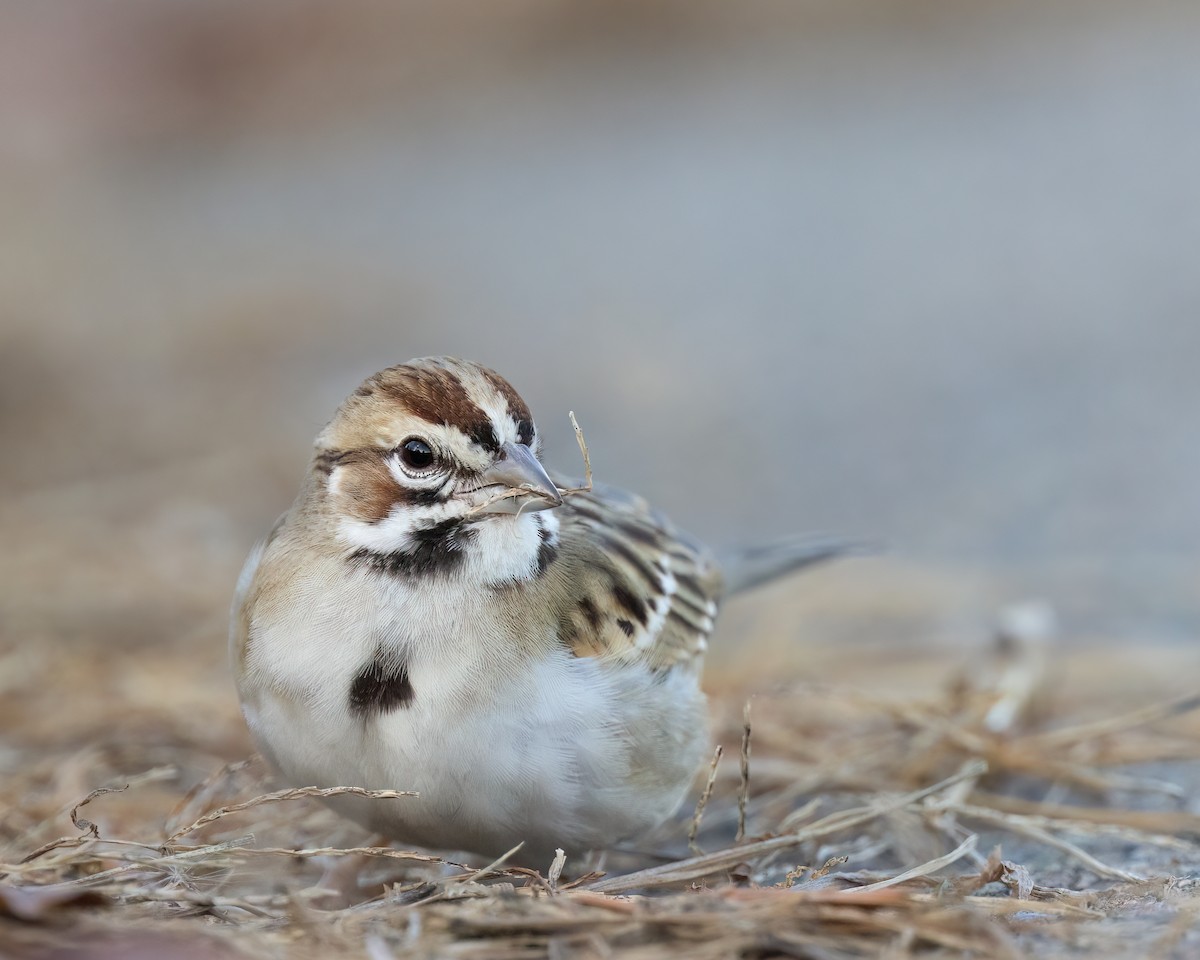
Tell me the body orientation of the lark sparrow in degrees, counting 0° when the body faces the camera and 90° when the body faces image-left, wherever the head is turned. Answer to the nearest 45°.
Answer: approximately 45°

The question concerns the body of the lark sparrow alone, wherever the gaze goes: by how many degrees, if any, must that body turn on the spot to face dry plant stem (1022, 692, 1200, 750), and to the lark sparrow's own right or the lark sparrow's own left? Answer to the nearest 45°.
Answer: approximately 180°

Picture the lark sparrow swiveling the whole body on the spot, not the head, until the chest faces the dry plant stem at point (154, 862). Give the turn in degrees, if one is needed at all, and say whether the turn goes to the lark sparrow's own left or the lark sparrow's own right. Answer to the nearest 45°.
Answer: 0° — it already faces it
